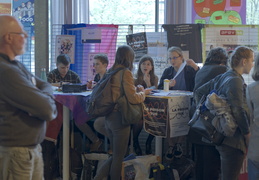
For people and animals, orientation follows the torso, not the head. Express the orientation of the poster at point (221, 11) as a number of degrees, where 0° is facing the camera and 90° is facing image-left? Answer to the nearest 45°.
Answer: approximately 0°

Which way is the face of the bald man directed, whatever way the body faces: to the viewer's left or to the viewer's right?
to the viewer's right

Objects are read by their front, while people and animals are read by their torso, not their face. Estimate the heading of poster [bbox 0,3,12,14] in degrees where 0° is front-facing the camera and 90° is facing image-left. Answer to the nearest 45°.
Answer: approximately 0°

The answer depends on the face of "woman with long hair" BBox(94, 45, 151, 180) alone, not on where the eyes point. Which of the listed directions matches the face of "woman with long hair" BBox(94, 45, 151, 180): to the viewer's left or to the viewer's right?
to the viewer's right

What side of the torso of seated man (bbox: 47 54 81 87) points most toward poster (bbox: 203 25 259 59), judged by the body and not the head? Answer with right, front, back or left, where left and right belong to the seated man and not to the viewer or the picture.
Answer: left

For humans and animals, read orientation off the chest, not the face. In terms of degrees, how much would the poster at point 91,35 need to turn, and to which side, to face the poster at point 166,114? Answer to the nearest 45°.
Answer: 0° — it already faces it

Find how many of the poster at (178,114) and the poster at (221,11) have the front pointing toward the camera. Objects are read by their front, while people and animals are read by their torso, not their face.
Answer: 2

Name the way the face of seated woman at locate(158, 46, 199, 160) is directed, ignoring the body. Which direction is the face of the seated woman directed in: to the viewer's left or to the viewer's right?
to the viewer's left
